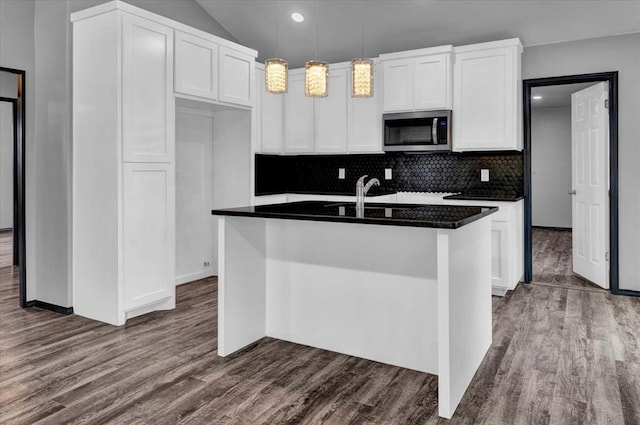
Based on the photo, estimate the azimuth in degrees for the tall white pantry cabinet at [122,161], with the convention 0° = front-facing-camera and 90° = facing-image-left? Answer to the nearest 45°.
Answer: approximately 315°

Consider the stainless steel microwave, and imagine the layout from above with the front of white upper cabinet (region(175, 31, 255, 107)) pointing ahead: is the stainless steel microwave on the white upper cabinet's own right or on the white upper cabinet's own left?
on the white upper cabinet's own left

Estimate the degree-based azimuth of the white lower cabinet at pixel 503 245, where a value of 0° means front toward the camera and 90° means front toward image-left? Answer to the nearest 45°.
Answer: approximately 0°

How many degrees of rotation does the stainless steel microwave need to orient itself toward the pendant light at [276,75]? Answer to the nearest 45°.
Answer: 0° — it already faces it

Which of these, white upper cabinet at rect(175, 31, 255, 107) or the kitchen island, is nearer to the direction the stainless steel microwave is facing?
the kitchen island

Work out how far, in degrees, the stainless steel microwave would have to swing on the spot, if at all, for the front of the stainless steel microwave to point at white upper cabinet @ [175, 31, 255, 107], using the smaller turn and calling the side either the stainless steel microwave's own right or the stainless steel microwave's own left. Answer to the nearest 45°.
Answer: approximately 45° to the stainless steel microwave's own right

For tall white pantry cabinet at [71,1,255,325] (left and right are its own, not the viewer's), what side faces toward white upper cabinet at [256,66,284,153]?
left

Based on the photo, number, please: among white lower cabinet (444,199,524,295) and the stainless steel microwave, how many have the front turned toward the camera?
2
